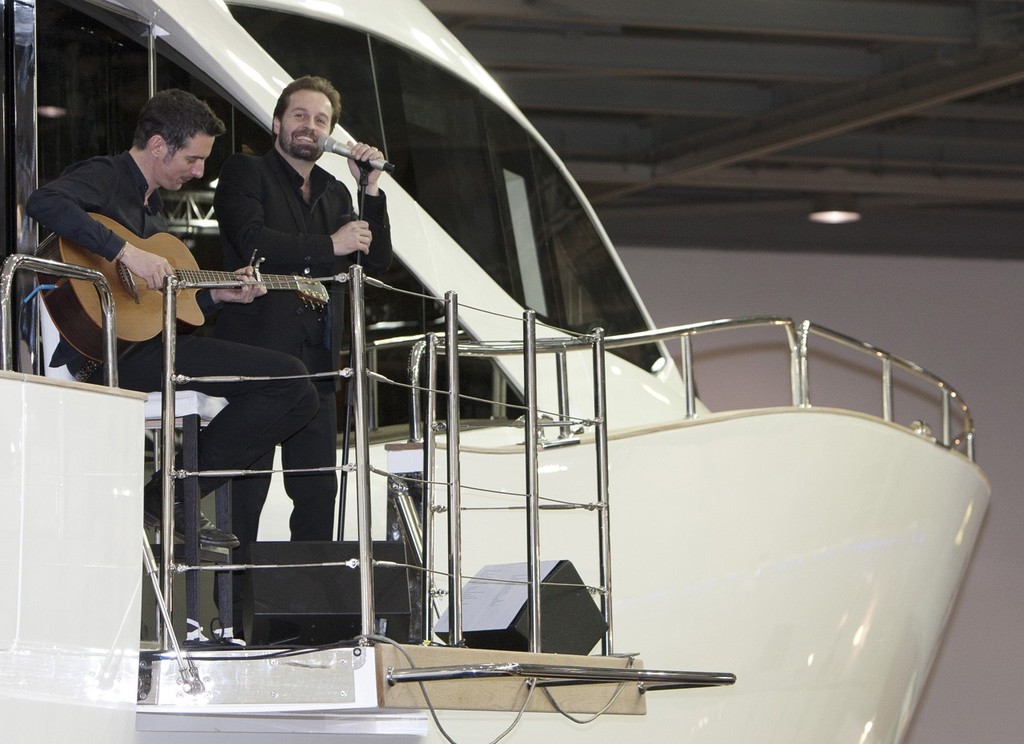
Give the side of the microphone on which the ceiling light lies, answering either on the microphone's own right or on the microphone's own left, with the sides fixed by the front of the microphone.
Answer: on the microphone's own right

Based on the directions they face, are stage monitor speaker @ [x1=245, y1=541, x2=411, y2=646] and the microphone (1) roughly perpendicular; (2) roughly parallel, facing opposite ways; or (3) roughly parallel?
roughly perpendicular

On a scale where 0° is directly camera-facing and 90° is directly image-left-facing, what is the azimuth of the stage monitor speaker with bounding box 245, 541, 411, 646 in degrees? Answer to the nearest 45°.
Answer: approximately 180°

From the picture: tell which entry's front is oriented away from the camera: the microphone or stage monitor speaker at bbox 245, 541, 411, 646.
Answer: the stage monitor speaker

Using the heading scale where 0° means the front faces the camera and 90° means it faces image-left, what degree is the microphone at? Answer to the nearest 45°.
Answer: approximately 90°
